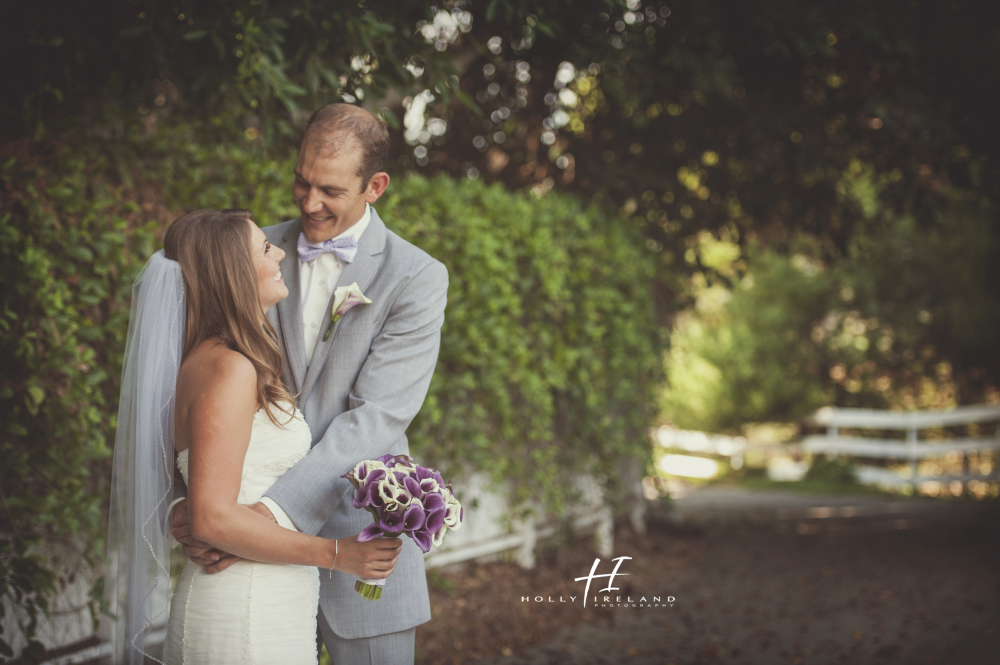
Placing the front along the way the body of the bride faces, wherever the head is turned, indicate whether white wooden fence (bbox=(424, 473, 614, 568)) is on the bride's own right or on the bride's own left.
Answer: on the bride's own left

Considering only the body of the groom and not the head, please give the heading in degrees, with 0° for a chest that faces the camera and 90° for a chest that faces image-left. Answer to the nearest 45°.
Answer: approximately 45°

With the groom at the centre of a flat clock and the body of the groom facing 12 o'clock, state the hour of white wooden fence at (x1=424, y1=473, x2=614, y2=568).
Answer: The white wooden fence is roughly at 5 o'clock from the groom.

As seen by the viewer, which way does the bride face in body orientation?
to the viewer's right

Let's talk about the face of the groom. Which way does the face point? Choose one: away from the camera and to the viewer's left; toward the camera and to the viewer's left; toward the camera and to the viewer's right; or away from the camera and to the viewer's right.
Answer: toward the camera and to the viewer's left

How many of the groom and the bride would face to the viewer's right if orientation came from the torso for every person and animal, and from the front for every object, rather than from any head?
1

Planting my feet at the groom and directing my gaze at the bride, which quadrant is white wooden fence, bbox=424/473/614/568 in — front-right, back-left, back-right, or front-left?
back-right

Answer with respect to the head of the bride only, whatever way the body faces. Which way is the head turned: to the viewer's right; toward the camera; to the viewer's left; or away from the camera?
to the viewer's right
